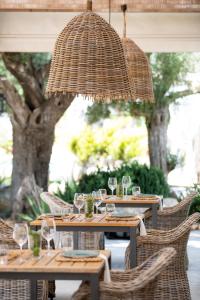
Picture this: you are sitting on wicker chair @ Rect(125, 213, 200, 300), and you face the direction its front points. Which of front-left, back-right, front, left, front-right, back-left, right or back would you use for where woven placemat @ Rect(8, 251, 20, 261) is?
front-left

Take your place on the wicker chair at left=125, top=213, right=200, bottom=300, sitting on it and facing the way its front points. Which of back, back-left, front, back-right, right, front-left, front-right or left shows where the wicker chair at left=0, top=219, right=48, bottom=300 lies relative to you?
front-left

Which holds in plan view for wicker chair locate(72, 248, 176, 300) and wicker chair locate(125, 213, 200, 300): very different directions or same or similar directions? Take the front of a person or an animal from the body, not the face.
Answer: same or similar directions

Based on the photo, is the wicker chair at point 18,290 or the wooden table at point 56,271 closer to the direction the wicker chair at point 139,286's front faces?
the wooden table

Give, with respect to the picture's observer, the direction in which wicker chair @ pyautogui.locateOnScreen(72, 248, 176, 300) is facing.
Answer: facing to the left of the viewer

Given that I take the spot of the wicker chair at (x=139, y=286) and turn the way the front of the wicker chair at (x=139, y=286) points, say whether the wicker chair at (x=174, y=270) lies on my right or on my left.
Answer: on my right

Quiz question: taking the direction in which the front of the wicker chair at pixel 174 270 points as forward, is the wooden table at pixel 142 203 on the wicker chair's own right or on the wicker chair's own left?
on the wicker chair's own right

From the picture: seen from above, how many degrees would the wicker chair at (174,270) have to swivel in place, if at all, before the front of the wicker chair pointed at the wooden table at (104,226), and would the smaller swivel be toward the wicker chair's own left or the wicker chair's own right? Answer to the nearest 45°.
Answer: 0° — it already faces it

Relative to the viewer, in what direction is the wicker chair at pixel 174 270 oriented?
to the viewer's left

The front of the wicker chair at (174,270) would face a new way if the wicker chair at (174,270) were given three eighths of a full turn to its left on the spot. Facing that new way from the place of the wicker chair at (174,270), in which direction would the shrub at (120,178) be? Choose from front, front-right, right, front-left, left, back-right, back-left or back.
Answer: back-left

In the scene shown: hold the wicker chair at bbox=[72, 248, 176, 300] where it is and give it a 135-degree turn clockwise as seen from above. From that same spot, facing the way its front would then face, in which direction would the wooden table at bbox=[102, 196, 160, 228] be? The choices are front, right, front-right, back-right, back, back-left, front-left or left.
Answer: front-left

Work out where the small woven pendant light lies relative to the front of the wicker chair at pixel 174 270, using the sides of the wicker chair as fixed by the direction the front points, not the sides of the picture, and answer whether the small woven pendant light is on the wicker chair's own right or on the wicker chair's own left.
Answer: on the wicker chair's own right

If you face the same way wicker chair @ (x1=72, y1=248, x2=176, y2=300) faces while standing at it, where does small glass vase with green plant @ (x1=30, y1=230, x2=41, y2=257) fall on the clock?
The small glass vase with green plant is roughly at 1 o'clock from the wicker chair.

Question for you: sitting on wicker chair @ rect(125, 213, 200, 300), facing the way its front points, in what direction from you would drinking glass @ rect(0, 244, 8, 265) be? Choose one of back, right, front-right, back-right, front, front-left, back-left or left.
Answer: front-left
